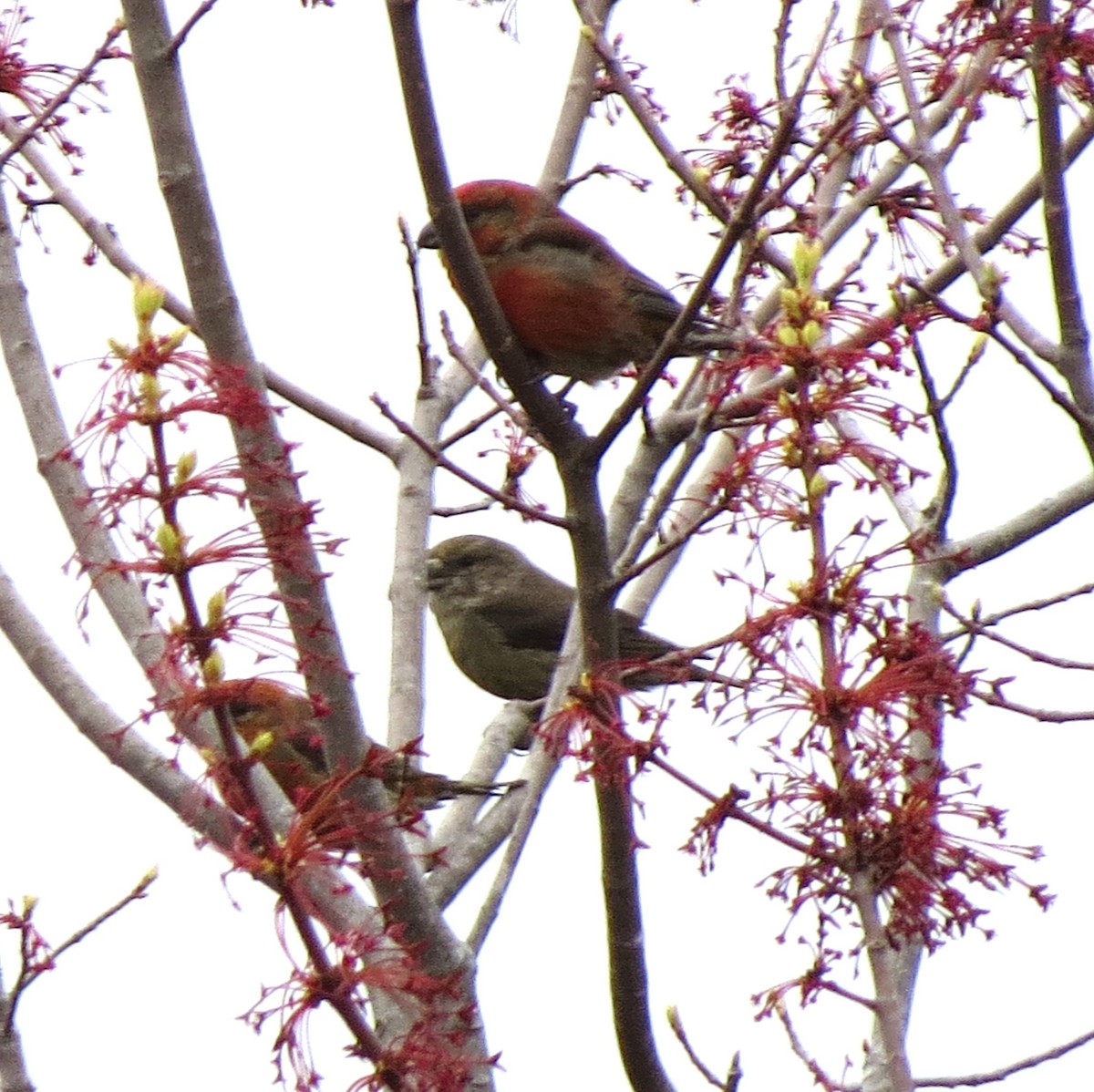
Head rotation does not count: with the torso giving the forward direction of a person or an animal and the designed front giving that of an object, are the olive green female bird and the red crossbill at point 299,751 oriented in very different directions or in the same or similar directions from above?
same or similar directions

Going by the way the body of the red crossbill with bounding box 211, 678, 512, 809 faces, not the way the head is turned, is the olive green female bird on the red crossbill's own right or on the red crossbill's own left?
on the red crossbill's own right

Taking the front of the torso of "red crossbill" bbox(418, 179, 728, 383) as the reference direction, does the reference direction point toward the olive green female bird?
no

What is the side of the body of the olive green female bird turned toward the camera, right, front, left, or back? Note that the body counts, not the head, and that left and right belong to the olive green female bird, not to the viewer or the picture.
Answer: left

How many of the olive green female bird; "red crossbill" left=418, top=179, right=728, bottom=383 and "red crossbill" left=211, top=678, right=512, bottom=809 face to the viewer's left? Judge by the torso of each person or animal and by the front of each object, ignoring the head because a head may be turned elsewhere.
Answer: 3

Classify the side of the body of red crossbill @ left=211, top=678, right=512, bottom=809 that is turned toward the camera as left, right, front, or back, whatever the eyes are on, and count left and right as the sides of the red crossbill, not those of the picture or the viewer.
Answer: left

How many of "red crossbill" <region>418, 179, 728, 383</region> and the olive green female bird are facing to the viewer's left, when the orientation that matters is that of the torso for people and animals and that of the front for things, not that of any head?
2

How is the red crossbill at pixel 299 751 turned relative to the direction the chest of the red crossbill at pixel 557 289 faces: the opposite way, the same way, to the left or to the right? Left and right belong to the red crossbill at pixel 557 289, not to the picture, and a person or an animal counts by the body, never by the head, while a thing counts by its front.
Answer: the same way

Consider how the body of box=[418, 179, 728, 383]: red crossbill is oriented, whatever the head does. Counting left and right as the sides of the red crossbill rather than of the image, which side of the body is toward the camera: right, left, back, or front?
left

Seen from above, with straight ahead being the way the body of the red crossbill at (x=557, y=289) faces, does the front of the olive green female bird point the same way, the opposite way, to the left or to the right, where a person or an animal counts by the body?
the same way

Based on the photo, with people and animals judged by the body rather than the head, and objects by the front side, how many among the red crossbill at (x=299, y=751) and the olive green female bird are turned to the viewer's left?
2
